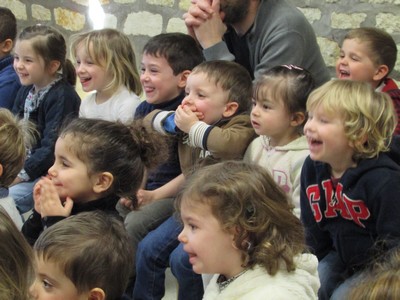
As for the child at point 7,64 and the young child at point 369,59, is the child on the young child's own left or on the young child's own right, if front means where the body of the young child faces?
on the young child's own right

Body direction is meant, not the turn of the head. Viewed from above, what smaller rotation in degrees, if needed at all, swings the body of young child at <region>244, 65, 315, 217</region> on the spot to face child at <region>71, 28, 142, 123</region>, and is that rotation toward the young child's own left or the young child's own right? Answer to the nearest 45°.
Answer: approximately 90° to the young child's own right

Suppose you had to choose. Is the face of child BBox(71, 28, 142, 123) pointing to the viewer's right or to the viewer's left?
to the viewer's left

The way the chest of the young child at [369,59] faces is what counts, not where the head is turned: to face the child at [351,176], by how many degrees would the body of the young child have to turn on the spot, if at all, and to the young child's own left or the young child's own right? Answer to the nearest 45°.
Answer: approximately 45° to the young child's own left

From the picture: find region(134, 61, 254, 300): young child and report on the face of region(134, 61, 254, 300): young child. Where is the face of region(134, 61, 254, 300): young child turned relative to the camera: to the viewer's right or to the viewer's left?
to the viewer's left

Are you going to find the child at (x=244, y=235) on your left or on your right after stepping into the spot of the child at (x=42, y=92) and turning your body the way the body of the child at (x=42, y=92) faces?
on your left

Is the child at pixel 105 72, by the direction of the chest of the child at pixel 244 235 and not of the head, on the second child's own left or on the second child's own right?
on the second child's own right

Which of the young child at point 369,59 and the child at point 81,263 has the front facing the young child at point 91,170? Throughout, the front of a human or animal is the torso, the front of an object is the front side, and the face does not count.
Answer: the young child at point 369,59

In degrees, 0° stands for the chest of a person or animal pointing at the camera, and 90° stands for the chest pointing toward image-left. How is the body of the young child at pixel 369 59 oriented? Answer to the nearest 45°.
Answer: approximately 45°
